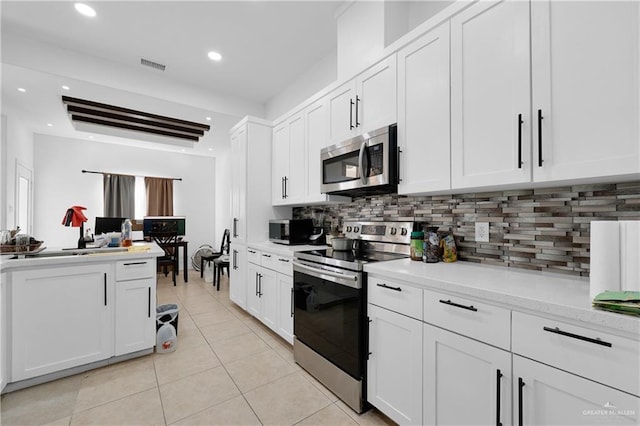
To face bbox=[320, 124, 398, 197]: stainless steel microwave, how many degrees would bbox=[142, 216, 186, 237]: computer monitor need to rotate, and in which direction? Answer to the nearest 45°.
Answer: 0° — it already faces it

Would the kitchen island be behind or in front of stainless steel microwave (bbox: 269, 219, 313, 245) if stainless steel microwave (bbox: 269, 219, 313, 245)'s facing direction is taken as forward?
in front

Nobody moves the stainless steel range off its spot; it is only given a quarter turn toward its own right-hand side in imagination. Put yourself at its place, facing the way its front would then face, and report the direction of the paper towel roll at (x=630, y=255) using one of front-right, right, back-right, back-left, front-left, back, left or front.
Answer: back

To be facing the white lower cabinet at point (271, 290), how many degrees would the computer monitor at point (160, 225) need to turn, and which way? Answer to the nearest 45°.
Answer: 0° — it already faces it

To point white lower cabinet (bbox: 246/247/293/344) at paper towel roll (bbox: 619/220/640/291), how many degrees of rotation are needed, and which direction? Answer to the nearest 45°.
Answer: approximately 90° to its left

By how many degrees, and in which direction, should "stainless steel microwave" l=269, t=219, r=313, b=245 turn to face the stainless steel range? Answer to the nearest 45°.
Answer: approximately 45° to its left

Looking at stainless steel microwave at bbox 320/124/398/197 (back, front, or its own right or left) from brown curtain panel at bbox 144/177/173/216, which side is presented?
right

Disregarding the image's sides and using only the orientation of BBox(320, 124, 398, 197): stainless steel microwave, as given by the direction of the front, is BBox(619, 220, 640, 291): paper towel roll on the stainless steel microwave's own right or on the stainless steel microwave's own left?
on the stainless steel microwave's own left

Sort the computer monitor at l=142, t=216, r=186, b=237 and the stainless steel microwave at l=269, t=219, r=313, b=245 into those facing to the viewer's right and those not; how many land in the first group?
0

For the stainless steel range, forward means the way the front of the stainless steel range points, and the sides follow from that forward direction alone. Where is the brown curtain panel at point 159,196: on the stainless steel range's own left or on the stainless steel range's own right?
on the stainless steel range's own right
